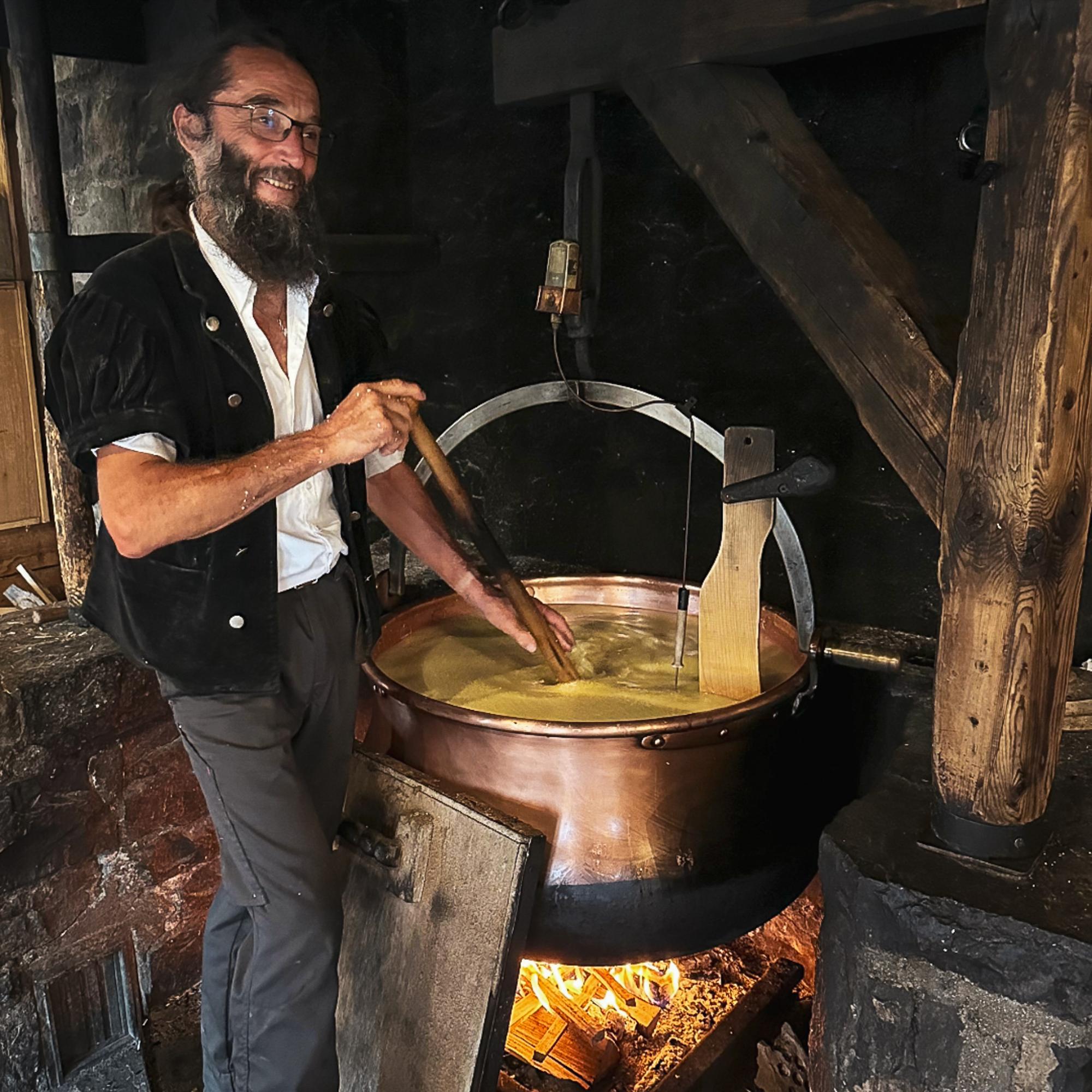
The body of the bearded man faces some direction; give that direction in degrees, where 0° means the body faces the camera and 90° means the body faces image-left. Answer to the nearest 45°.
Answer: approximately 315°

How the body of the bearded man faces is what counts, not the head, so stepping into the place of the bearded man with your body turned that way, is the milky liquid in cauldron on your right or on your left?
on your left

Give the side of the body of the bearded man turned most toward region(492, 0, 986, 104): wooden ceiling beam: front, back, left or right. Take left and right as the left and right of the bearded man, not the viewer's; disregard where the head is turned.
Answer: left

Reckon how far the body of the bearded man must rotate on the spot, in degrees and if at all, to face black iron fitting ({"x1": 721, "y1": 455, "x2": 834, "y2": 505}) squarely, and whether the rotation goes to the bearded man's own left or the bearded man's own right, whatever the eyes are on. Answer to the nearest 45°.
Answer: approximately 45° to the bearded man's own left

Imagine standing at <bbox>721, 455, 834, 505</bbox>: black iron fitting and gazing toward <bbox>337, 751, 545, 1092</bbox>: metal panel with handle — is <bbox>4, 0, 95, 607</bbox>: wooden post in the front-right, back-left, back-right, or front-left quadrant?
front-right

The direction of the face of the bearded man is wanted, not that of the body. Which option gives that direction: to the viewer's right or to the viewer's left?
to the viewer's right

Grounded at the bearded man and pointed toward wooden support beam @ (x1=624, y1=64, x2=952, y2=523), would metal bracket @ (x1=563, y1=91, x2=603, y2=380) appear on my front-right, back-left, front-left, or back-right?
front-left

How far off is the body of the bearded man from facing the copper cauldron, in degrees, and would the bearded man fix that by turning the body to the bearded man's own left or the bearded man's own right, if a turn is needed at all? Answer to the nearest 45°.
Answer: approximately 45° to the bearded man's own left

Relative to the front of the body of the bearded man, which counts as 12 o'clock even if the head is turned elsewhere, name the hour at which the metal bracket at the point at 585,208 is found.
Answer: The metal bracket is roughly at 9 o'clock from the bearded man.

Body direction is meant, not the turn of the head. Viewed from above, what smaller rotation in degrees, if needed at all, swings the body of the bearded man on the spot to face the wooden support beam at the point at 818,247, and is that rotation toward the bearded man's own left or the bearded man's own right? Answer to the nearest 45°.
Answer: approximately 45° to the bearded man's own left

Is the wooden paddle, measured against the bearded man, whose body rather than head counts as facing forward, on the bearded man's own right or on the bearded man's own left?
on the bearded man's own left
